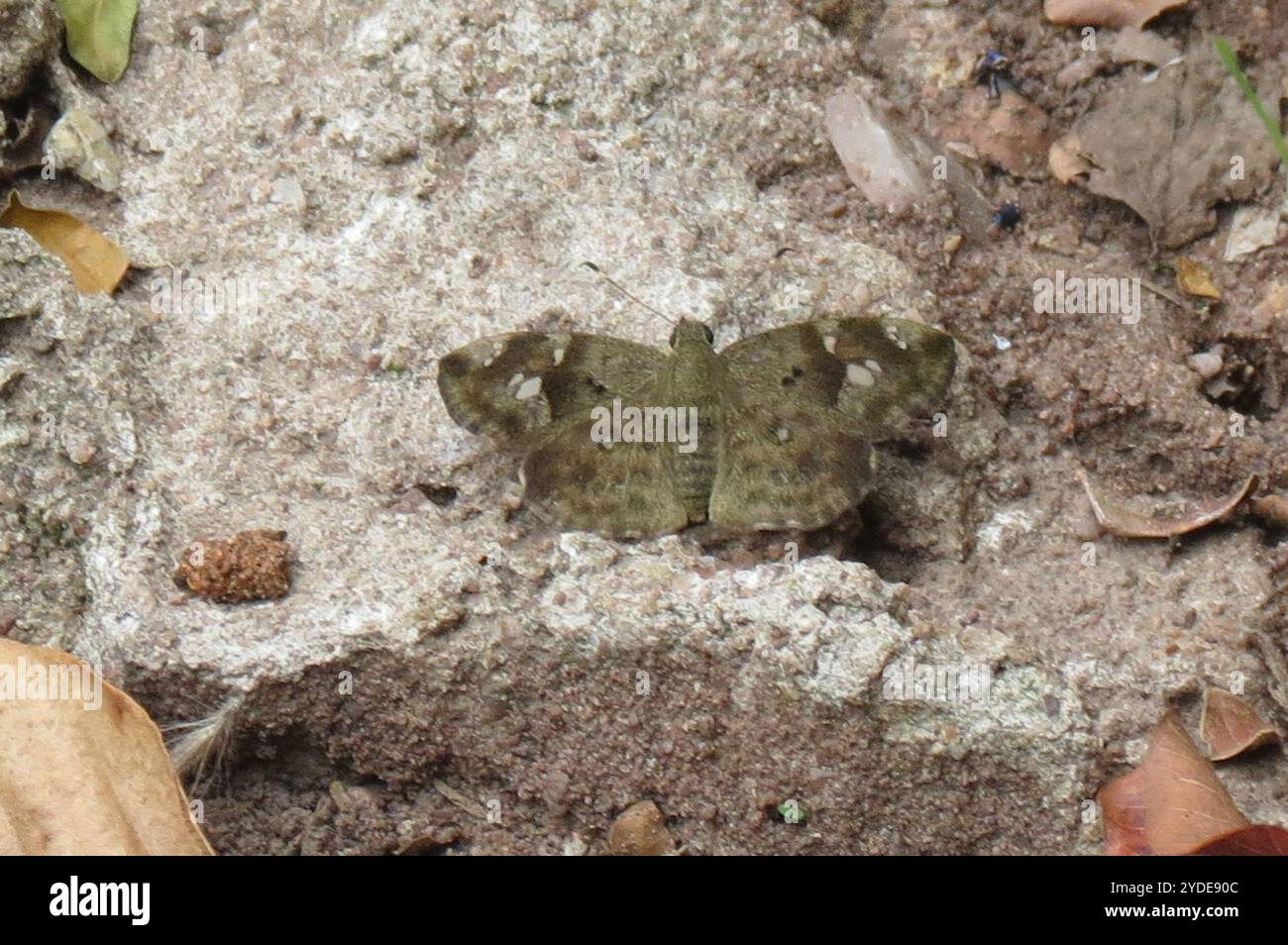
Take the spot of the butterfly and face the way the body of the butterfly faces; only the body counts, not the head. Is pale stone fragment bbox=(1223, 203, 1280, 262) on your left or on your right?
on your right

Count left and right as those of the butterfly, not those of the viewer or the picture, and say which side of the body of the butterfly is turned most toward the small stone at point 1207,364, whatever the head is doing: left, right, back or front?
right

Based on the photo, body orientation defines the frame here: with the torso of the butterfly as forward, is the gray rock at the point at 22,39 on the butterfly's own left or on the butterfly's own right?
on the butterfly's own left

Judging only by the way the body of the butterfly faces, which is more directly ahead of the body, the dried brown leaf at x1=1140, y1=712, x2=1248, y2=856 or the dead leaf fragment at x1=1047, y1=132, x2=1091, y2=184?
the dead leaf fragment

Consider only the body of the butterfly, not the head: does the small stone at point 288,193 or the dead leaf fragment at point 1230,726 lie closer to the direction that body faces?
the small stone

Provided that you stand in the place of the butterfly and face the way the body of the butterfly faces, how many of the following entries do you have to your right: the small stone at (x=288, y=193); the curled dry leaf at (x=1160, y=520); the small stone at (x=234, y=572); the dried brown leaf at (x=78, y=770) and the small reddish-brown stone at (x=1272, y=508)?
2

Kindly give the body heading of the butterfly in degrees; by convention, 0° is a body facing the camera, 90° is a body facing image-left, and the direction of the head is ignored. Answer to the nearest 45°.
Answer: approximately 180°

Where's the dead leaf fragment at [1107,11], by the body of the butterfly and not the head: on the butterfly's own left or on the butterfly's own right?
on the butterfly's own right

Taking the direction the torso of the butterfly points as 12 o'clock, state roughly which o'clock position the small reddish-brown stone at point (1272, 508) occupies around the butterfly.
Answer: The small reddish-brown stone is roughly at 3 o'clock from the butterfly.

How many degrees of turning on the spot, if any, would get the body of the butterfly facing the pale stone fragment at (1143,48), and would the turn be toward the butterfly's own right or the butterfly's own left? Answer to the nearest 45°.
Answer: approximately 45° to the butterfly's own right

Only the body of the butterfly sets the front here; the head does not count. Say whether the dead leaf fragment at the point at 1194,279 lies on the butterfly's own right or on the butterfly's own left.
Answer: on the butterfly's own right

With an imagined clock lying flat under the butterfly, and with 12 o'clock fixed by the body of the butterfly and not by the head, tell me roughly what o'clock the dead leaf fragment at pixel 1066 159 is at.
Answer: The dead leaf fragment is roughly at 2 o'clock from the butterfly.
